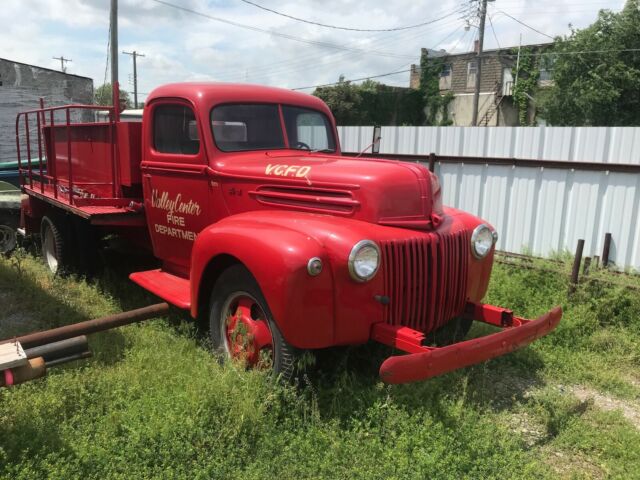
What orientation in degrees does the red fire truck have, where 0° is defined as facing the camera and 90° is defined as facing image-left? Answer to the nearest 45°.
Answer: approximately 315°

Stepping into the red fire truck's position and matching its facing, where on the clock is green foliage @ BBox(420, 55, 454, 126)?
The green foliage is roughly at 8 o'clock from the red fire truck.

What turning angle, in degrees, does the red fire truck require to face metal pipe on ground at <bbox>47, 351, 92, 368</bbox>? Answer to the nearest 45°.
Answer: approximately 90° to its right

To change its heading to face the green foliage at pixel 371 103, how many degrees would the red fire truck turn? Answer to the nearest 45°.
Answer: approximately 135° to its left

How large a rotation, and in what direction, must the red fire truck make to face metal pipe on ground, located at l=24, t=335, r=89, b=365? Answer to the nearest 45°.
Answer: approximately 90° to its right

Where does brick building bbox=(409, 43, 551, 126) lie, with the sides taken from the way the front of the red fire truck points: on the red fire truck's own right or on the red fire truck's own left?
on the red fire truck's own left

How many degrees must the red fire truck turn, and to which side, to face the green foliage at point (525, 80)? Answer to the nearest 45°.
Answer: approximately 90° to its left

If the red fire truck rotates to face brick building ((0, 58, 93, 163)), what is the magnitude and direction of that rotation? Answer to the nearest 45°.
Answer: approximately 180°
